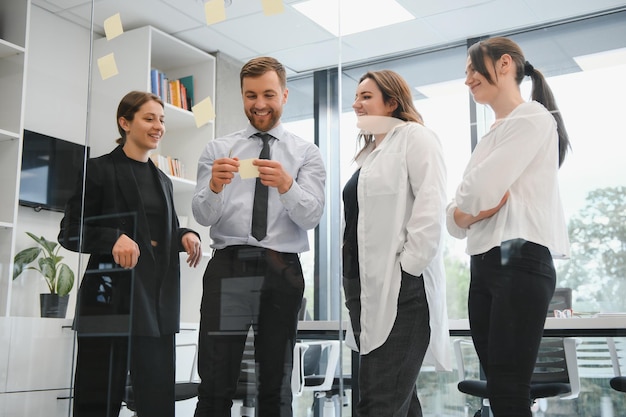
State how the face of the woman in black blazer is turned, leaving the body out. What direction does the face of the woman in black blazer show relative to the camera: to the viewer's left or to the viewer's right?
to the viewer's right

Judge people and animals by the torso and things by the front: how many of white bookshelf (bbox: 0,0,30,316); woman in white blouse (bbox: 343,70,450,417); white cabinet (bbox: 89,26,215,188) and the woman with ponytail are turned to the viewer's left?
2

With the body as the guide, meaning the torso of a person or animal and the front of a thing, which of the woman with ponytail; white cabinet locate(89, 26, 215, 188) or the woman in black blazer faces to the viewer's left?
the woman with ponytail

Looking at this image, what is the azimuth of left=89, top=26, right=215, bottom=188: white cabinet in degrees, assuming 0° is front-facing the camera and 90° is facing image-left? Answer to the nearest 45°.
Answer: approximately 315°

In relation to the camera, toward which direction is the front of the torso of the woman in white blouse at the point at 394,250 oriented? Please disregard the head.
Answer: to the viewer's left

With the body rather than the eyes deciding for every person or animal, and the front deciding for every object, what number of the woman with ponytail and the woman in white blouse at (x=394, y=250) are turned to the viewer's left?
2

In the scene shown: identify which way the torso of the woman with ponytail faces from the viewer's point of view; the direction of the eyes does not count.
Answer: to the viewer's left
